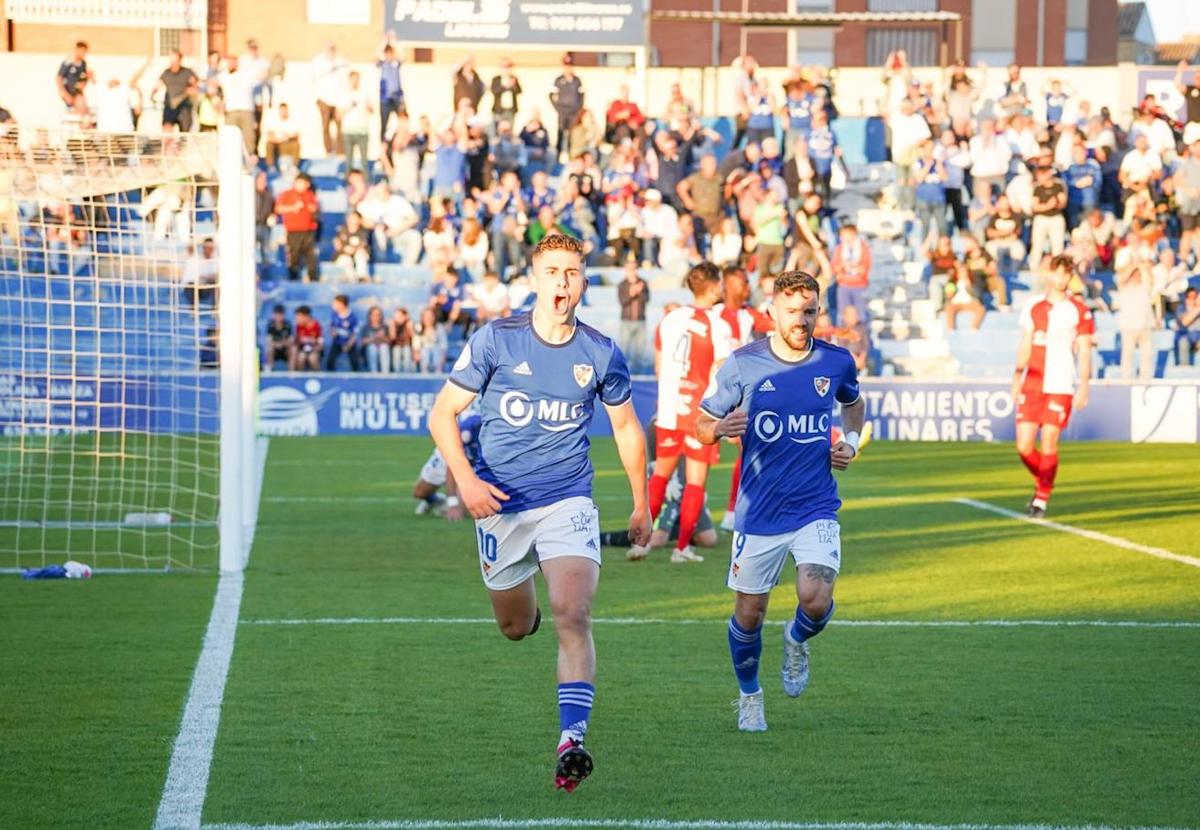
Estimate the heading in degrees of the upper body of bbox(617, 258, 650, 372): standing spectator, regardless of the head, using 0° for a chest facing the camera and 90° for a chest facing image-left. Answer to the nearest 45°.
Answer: approximately 0°

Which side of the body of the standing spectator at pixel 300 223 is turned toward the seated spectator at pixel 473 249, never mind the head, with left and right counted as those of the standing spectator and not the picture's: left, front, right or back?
left

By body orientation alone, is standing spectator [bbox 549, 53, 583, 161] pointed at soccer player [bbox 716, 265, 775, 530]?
yes

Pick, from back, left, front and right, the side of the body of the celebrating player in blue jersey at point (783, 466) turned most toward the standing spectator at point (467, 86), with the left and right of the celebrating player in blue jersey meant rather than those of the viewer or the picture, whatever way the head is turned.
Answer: back

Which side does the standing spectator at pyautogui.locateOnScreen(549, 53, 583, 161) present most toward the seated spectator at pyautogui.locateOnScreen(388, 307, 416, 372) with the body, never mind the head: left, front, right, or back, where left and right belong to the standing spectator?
front

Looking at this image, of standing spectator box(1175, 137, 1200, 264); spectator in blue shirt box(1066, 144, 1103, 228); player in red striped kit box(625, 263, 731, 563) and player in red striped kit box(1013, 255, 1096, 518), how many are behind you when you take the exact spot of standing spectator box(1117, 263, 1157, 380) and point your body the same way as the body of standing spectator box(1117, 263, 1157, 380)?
2

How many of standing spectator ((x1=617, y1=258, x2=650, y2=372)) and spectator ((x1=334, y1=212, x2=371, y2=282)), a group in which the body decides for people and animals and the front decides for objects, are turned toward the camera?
2

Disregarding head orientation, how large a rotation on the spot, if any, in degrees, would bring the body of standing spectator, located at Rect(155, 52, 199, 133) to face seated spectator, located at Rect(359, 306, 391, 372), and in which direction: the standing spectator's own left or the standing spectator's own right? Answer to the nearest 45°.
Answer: approximately 45° to the standing spectator's own left

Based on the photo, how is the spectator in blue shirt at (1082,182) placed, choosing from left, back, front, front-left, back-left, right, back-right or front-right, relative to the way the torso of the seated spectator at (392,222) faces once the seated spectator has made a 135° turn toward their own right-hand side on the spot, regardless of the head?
back-right
